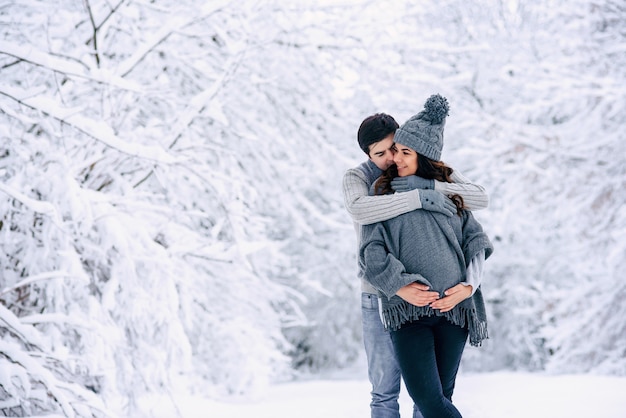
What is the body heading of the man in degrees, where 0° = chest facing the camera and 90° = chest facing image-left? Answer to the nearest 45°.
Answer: approximately 315°

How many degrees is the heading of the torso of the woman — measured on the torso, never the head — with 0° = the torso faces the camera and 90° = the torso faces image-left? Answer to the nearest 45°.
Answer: approximately 0°
